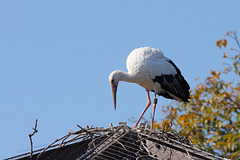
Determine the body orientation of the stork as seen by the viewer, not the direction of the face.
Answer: to the viewer's left
